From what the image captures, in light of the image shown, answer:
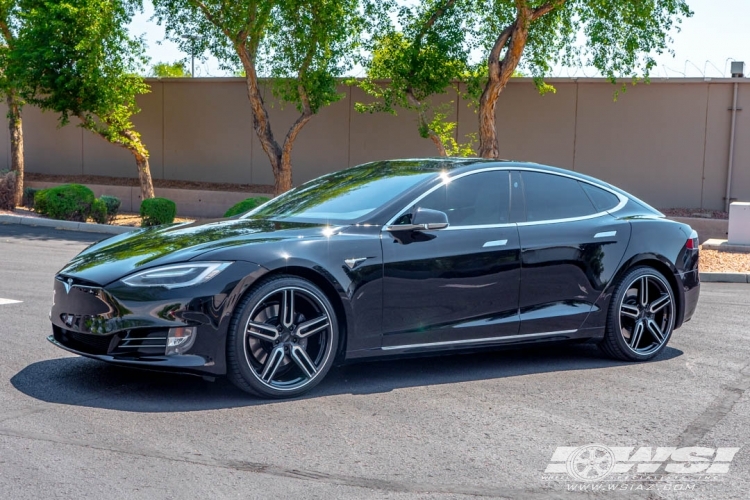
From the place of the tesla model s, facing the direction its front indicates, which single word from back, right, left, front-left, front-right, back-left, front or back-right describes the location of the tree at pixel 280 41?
back-right

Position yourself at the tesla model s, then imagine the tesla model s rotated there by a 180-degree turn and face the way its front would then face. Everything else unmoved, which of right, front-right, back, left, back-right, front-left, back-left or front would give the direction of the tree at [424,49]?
front-left

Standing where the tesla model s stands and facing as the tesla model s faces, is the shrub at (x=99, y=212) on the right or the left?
on its right

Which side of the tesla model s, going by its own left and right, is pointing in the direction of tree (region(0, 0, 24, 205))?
right

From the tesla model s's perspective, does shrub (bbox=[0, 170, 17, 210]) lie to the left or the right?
on its right

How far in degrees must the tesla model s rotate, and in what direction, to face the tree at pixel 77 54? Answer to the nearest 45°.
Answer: approximately 90° to its right

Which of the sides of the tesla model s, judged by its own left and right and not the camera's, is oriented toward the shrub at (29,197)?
right

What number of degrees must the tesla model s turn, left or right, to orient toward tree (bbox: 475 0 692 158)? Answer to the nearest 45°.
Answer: approximately 135° to its right

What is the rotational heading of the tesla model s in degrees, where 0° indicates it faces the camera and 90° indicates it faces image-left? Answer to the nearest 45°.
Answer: approximately 45°
